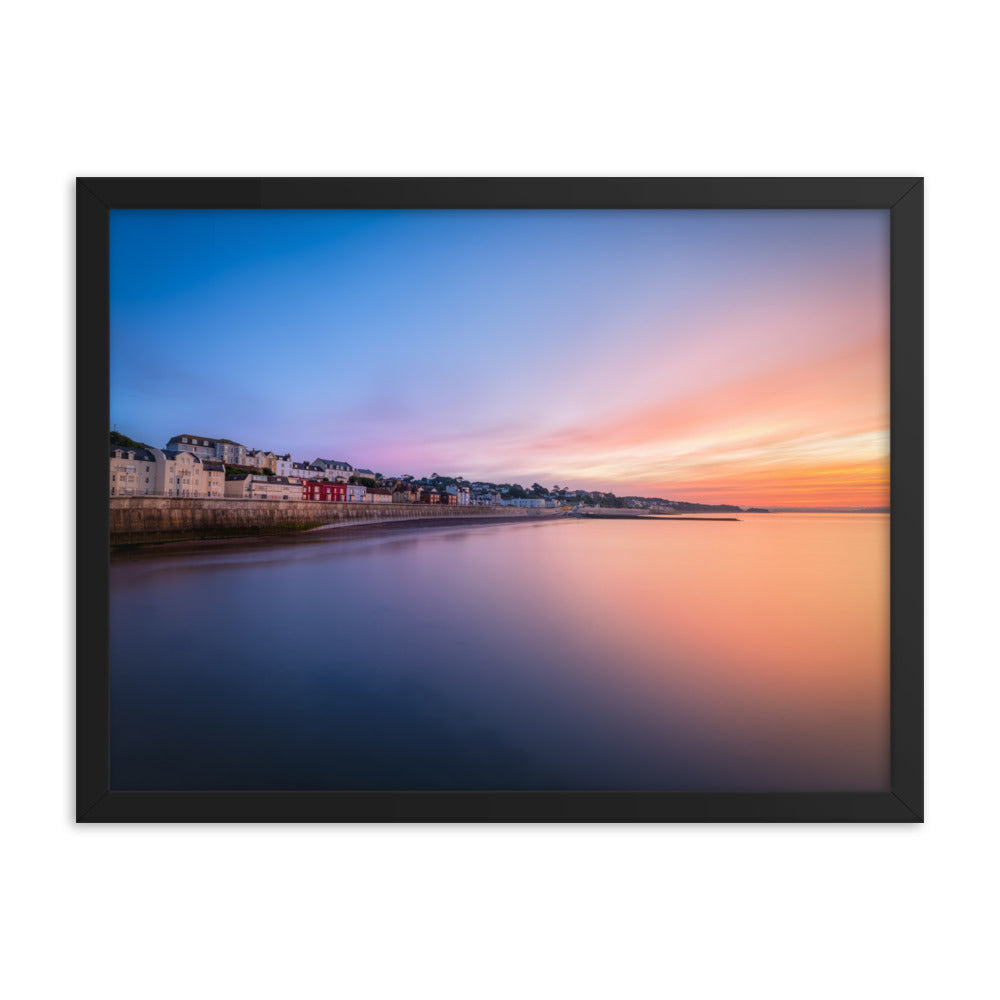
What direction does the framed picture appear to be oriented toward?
toward the camera
